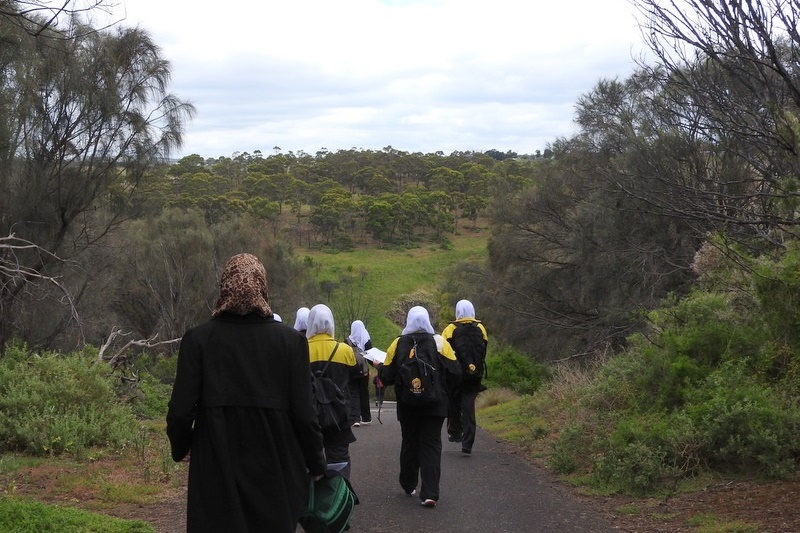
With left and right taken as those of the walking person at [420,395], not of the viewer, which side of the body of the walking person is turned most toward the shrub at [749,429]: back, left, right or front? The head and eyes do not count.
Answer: right

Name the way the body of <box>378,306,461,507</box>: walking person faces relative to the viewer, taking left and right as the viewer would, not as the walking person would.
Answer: facing away from the viewer

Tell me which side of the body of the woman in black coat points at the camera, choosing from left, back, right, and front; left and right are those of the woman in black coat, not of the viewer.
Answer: back

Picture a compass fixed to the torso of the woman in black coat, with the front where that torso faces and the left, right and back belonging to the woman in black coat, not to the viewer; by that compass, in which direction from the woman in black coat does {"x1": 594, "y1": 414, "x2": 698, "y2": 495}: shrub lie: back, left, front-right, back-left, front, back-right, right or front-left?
front-right

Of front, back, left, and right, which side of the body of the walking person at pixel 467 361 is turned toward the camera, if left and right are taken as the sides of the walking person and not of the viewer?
back

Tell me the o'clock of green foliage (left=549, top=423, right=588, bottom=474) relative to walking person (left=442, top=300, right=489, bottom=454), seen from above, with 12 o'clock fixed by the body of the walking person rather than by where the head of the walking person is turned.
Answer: The green foliage is roughly at 4 o'clock from the walking person.

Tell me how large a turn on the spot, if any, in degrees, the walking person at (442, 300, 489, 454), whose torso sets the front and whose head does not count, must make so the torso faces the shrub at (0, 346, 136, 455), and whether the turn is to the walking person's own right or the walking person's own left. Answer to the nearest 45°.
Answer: approximately 90° to the walking person's own left

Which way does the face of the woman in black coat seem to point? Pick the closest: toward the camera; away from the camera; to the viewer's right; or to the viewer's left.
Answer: away from the camera

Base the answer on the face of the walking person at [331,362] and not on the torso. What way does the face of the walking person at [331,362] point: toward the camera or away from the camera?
away from the camera
